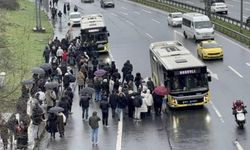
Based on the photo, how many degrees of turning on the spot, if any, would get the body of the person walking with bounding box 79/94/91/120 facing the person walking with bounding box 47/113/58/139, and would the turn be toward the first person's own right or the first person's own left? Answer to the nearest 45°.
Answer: approximately 135° to the first person's own left

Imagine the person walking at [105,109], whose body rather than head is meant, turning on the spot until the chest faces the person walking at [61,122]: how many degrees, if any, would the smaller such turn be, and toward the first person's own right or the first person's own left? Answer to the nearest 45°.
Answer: approximately 135° to the first person's own left

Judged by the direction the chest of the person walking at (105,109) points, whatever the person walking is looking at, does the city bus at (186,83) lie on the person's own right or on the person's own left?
on the person's own right

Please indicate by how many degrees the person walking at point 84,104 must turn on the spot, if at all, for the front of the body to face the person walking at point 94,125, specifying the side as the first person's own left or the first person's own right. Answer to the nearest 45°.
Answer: approximately 180°

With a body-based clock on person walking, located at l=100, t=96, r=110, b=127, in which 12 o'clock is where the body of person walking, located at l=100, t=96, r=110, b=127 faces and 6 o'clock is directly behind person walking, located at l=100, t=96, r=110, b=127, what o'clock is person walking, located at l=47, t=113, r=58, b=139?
person walking, located at l=47, t=113, r=58, b=139 is roughly at 8 o'clock from person walking, located at l=100, t=96, r=110, b=127.

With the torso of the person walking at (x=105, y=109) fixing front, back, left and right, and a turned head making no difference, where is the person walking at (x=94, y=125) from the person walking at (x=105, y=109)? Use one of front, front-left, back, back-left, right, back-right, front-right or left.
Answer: back

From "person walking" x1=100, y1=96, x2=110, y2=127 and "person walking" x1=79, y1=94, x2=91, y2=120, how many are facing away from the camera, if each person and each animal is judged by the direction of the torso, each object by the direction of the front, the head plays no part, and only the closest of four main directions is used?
2

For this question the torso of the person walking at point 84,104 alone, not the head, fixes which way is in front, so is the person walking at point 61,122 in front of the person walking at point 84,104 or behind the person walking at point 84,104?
behind

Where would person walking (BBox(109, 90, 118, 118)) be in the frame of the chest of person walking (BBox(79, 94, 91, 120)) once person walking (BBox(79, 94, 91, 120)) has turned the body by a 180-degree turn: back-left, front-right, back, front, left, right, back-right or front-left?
left

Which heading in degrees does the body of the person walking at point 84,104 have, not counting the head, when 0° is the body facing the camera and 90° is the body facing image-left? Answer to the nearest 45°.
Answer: approximately 180°

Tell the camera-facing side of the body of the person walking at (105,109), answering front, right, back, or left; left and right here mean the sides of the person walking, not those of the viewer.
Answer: back
